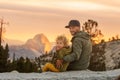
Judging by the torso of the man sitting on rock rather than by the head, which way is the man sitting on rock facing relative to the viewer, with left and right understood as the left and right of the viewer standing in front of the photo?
facing to the left of the viewer
